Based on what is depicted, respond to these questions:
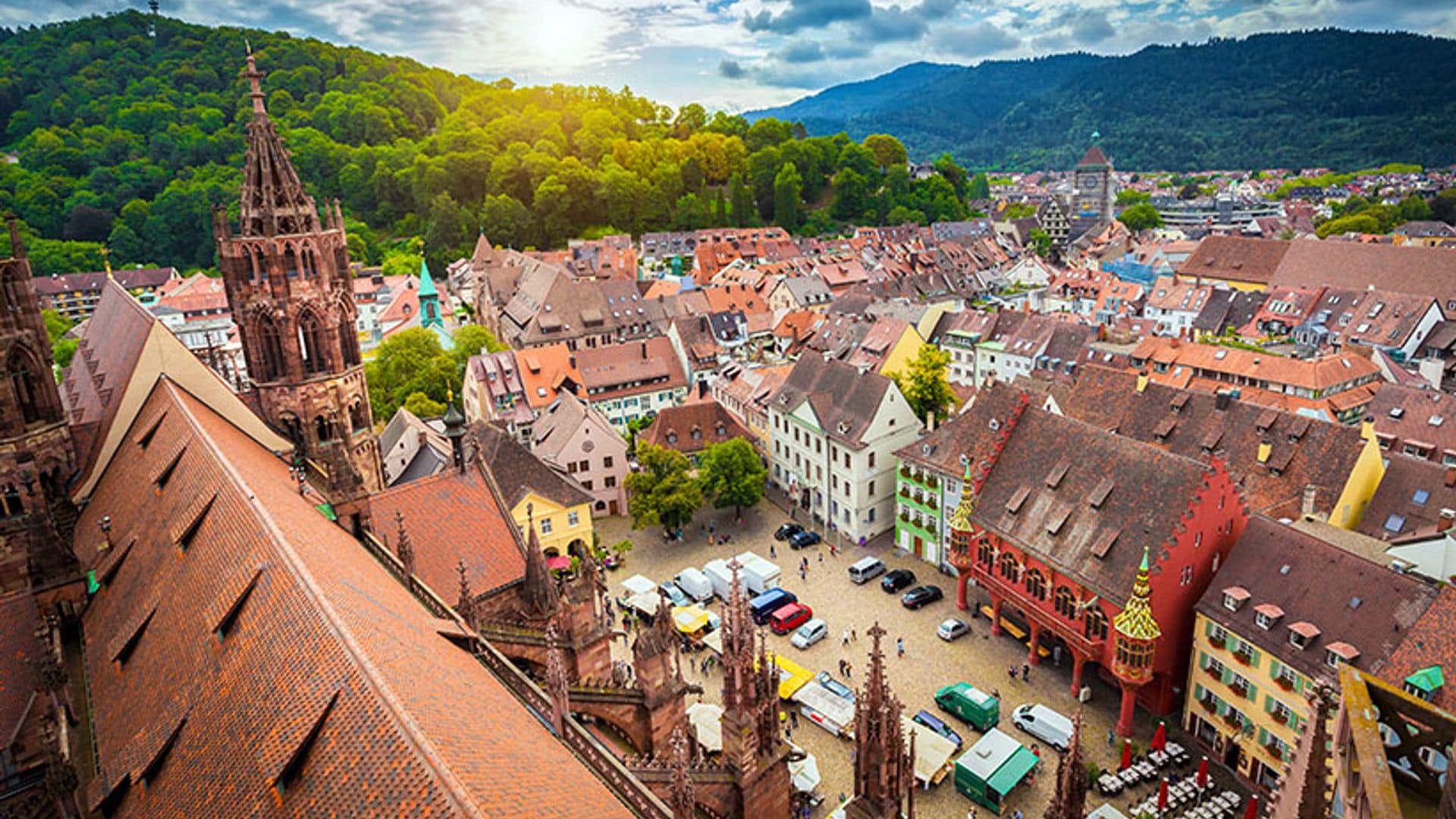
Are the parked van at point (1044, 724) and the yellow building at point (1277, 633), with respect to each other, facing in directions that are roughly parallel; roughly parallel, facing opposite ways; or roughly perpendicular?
roughly perpendicular

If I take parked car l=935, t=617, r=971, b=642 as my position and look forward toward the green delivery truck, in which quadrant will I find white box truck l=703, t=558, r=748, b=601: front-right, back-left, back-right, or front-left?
back-right

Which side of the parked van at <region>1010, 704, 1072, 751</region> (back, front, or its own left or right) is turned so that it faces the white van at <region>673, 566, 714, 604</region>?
front

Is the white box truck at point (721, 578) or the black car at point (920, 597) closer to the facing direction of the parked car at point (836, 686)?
the white box truck

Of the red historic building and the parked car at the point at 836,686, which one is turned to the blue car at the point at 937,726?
the red historic building

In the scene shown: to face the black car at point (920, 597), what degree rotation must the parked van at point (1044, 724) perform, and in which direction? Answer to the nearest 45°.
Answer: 0° — it already faces it

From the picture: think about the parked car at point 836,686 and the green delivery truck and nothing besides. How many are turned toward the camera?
0
